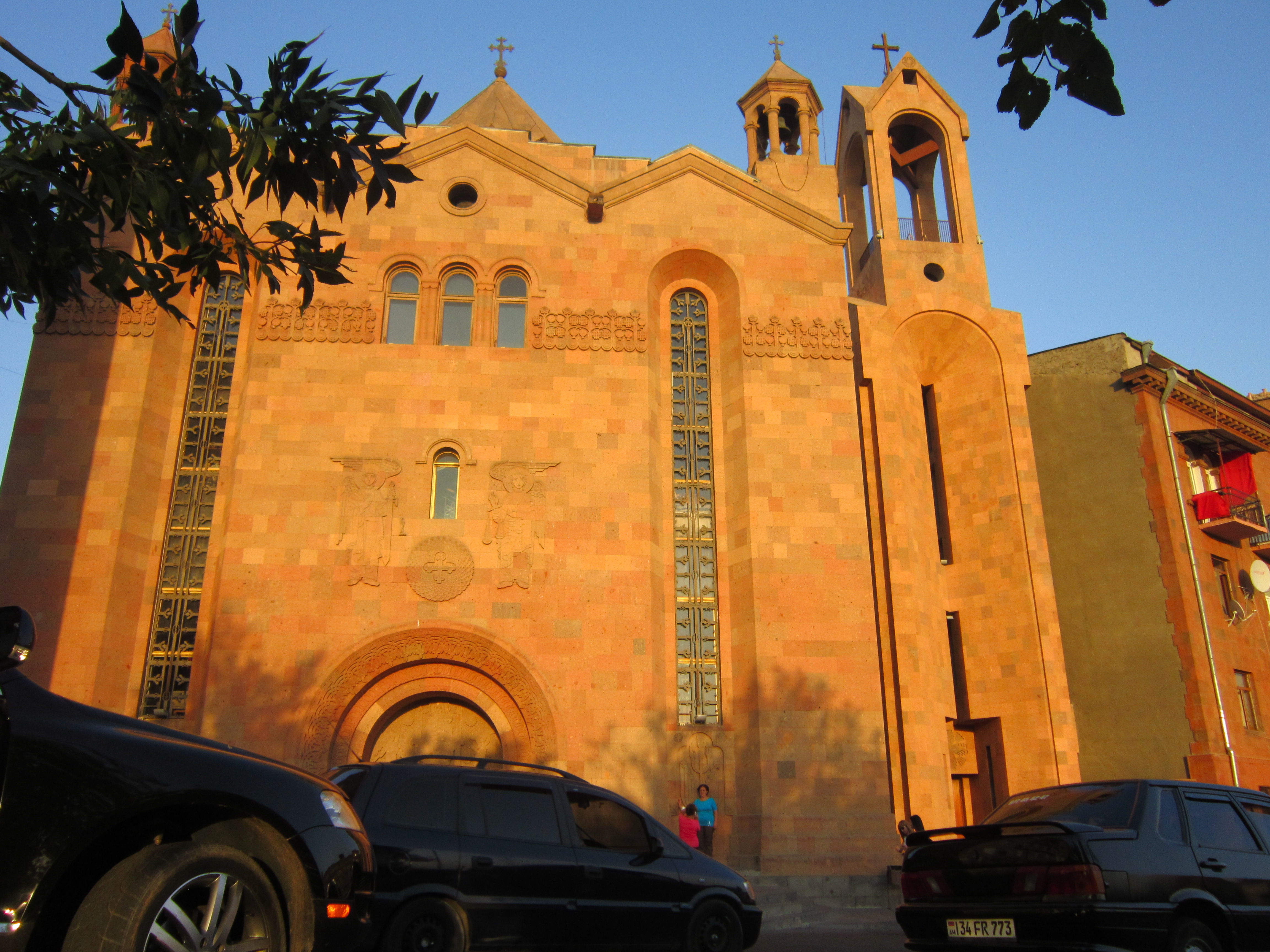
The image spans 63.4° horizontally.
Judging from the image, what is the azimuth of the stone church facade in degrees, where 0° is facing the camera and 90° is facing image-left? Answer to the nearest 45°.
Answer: approximately 0°

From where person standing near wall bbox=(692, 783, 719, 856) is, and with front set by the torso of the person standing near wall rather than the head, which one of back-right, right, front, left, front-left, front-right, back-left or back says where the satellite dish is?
back-left

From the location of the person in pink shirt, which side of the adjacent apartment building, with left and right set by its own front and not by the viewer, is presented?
right

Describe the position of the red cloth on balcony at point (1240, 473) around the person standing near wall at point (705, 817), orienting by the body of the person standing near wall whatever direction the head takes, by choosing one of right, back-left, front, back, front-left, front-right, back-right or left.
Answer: back-left

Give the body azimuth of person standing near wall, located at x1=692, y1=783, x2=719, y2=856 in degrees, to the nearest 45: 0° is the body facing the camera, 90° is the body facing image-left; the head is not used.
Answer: approximately 0°

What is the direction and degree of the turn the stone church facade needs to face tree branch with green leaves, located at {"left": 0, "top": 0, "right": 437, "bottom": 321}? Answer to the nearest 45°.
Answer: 0° — it already faces it

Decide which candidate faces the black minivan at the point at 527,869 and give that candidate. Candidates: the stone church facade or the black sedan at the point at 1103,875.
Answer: the stone church facade

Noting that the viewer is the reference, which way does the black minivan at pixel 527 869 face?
facing to the right of the viewer

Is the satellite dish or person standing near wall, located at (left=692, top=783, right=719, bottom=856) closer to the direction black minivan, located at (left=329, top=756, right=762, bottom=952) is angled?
the satellite dish

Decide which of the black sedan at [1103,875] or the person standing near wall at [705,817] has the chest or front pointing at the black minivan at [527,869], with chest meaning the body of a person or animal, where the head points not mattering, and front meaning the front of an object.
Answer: the person standing near wall

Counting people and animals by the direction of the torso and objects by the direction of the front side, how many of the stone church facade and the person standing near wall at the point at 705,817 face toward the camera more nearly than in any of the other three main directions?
2

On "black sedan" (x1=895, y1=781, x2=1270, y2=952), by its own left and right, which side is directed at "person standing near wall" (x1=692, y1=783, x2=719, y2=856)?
left
